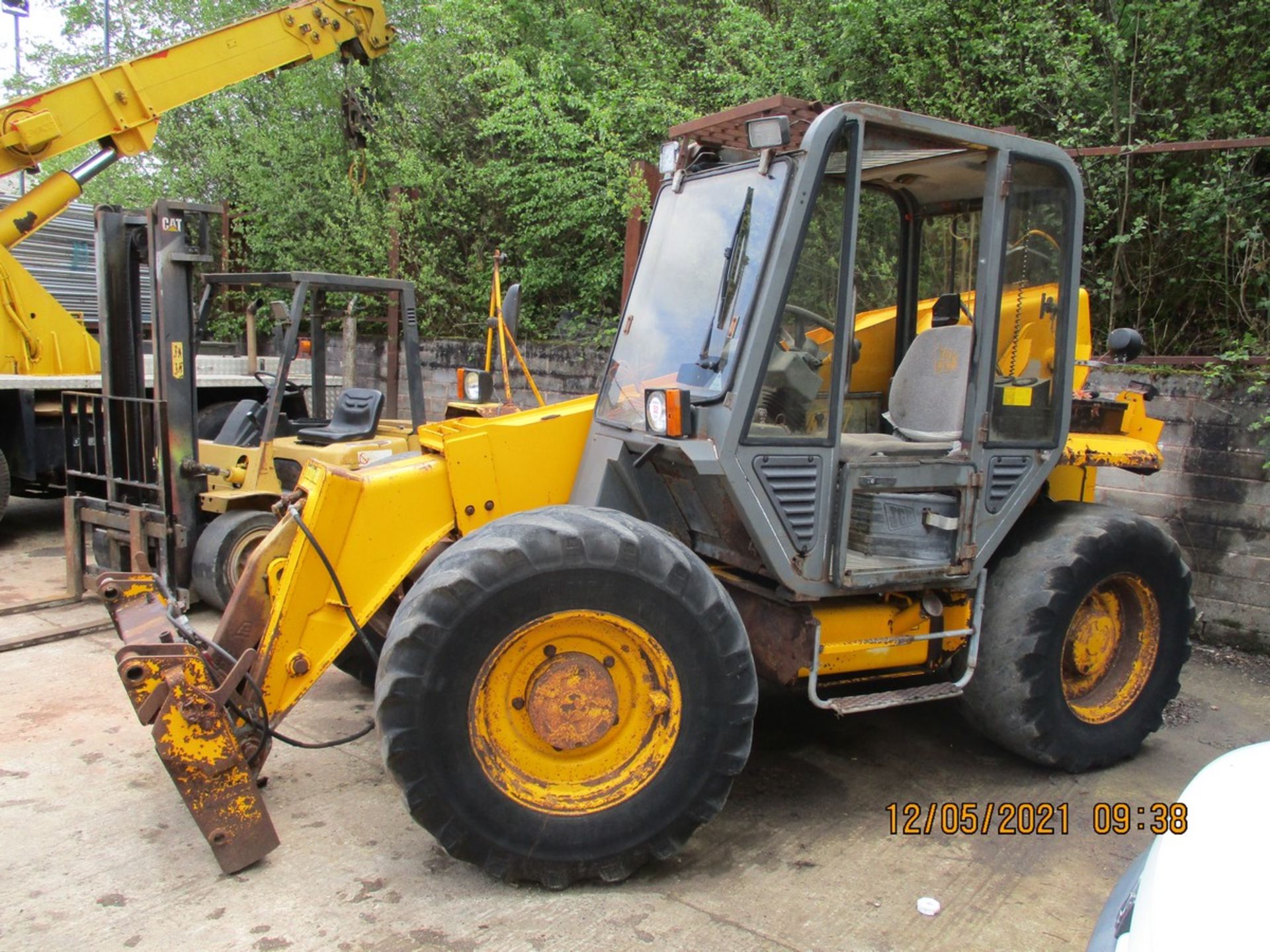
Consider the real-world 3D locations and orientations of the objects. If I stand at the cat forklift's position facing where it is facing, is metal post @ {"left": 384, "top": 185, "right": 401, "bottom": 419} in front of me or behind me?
behind

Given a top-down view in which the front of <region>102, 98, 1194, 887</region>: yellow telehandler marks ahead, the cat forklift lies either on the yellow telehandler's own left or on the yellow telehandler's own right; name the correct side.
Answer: on the yellow telehandler's own right

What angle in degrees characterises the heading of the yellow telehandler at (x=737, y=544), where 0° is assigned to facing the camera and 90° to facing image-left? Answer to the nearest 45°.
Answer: approximately 45°

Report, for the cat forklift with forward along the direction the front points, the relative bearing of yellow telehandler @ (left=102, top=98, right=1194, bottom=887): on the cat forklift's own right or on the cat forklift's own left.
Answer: on the cat forklift's own left

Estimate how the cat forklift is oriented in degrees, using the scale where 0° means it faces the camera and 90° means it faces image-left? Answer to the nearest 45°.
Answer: approximately 45°

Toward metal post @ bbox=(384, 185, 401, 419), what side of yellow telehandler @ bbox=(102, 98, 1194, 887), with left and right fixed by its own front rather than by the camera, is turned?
right

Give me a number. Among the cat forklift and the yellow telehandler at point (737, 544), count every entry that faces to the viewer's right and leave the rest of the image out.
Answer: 0

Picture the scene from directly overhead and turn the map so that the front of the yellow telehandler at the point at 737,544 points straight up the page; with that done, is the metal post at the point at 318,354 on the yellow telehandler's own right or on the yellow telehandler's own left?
on the yellow telehandler's own right
